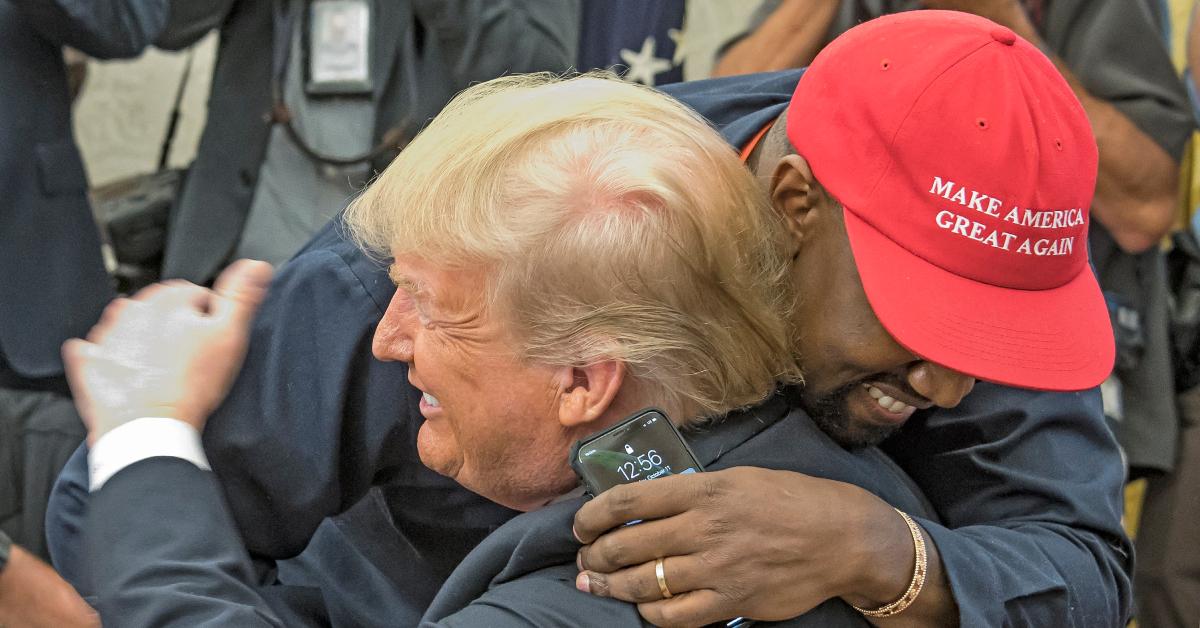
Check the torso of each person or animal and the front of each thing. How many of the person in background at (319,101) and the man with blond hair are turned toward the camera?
1

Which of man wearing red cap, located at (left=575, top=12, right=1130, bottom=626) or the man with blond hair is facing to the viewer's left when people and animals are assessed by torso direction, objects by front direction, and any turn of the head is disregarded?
the man with blond hair

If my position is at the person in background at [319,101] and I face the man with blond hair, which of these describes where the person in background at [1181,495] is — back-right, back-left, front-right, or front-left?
front-left

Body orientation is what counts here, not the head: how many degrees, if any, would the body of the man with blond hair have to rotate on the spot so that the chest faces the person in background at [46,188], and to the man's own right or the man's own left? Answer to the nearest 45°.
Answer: approximately 45° to the man's own right

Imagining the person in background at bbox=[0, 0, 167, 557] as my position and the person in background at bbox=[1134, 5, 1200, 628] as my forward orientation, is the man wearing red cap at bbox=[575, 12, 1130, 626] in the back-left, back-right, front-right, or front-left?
front-right

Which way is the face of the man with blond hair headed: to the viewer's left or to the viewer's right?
to the viewer's left

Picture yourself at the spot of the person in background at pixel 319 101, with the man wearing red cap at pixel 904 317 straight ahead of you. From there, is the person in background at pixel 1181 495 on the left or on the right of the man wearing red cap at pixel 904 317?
left

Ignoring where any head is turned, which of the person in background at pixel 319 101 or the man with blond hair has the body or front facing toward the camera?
the person in background

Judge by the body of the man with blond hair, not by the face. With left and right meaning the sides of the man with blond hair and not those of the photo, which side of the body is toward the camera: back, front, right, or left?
left

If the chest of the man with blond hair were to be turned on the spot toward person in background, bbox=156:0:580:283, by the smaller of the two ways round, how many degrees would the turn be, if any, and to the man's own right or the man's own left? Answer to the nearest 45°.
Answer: approximately 90° to the man's own right

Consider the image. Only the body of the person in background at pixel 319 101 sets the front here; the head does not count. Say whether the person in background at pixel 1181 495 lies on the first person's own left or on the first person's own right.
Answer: on the first person's own left

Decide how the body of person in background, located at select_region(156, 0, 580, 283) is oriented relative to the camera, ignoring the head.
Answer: toward the camera

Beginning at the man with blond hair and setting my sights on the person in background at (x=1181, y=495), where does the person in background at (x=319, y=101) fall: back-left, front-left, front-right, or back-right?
front-left
